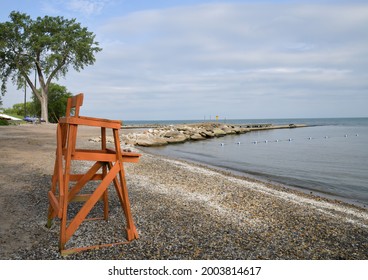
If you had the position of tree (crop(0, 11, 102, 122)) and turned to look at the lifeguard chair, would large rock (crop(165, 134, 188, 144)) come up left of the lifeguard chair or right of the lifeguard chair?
left

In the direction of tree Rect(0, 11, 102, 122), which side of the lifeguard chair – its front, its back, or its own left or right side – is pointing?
left

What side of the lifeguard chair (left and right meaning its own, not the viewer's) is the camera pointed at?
right

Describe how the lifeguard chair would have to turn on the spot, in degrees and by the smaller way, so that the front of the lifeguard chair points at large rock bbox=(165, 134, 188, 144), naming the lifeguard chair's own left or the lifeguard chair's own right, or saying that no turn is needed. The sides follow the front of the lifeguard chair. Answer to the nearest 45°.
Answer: approximately 90° to the lifeguard chair's own left
